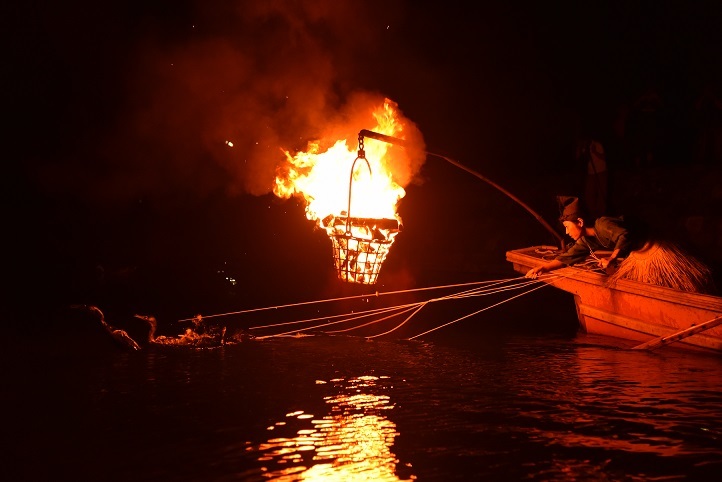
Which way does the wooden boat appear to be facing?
to the viewer's left

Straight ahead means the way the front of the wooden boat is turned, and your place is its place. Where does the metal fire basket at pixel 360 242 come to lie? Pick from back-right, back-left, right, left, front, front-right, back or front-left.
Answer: front-left

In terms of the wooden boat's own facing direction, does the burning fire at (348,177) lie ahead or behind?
ahead
